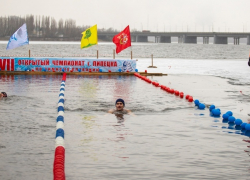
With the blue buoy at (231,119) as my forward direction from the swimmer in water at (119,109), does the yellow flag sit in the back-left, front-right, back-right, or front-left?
back-left

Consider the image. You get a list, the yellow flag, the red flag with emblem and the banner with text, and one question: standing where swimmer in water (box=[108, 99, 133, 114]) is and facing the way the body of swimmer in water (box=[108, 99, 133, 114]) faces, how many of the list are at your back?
3

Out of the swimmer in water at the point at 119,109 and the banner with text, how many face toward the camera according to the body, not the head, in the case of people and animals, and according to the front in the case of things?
2

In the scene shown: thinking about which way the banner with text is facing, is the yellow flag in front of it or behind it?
behind

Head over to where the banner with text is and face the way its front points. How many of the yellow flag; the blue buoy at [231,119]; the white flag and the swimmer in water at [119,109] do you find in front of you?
2

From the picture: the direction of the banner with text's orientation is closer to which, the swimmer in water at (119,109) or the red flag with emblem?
the swimmer in water

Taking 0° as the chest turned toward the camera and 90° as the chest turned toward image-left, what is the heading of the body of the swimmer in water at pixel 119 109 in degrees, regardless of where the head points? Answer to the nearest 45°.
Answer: approximately 0°

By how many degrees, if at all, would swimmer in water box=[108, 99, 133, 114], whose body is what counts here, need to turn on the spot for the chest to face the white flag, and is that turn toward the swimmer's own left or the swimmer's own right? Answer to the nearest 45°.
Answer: approximately 180°

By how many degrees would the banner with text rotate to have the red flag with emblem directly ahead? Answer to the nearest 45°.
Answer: approximately 135° to its left

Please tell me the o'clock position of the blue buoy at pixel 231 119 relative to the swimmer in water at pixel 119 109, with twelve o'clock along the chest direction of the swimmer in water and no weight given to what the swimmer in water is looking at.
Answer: The blue buoy is roughly at 10 o'clock from the swimmer in water.

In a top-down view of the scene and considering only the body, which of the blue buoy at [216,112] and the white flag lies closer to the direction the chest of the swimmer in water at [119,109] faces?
the blue buoy

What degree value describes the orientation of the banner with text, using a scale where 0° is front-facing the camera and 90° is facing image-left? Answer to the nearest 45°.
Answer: approximately 0°

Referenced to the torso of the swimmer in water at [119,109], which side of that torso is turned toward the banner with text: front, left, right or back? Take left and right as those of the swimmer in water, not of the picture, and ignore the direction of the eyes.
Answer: back
